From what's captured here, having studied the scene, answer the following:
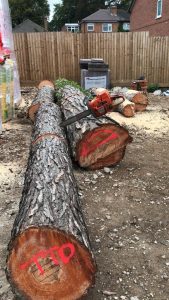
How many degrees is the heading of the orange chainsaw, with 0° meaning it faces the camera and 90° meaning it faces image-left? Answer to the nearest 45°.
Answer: approximately 45°

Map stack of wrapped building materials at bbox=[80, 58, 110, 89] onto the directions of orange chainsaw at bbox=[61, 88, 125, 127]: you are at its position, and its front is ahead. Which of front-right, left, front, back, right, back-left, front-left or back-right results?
back-right

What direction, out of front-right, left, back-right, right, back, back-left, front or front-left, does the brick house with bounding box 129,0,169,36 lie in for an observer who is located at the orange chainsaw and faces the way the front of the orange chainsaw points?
back-right

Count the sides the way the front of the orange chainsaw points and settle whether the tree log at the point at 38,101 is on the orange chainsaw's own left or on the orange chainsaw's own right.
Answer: on the orange chainsaw's own right

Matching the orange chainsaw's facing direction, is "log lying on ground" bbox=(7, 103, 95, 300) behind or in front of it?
in front

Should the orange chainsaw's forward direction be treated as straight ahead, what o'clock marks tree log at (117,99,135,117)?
The tree log is roughly at 5 o'clock from the orange chainsaw.

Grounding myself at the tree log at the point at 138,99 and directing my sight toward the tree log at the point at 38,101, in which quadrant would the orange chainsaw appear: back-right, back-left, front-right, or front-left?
front-left

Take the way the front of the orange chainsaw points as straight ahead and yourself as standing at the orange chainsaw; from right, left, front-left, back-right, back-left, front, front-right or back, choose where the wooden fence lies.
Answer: back-right

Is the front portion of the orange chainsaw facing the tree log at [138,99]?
no
